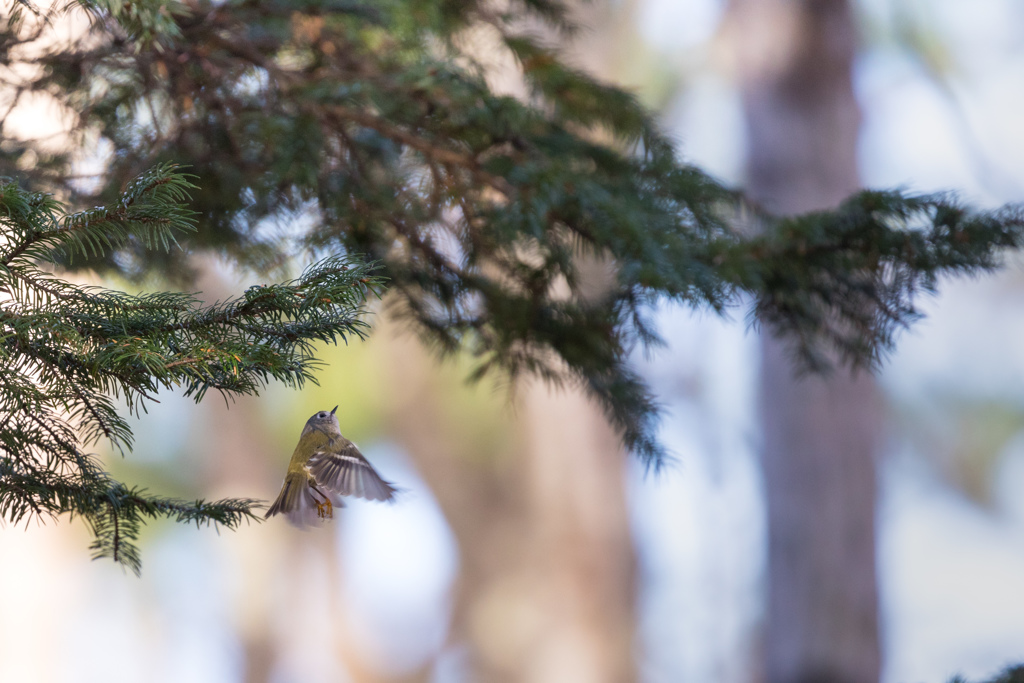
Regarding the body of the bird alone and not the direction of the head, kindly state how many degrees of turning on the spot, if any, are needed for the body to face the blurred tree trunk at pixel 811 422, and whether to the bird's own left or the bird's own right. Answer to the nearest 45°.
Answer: approximately 45° to the bird's own left

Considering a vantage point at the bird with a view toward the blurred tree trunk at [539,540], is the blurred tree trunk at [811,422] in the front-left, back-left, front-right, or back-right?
front-right
